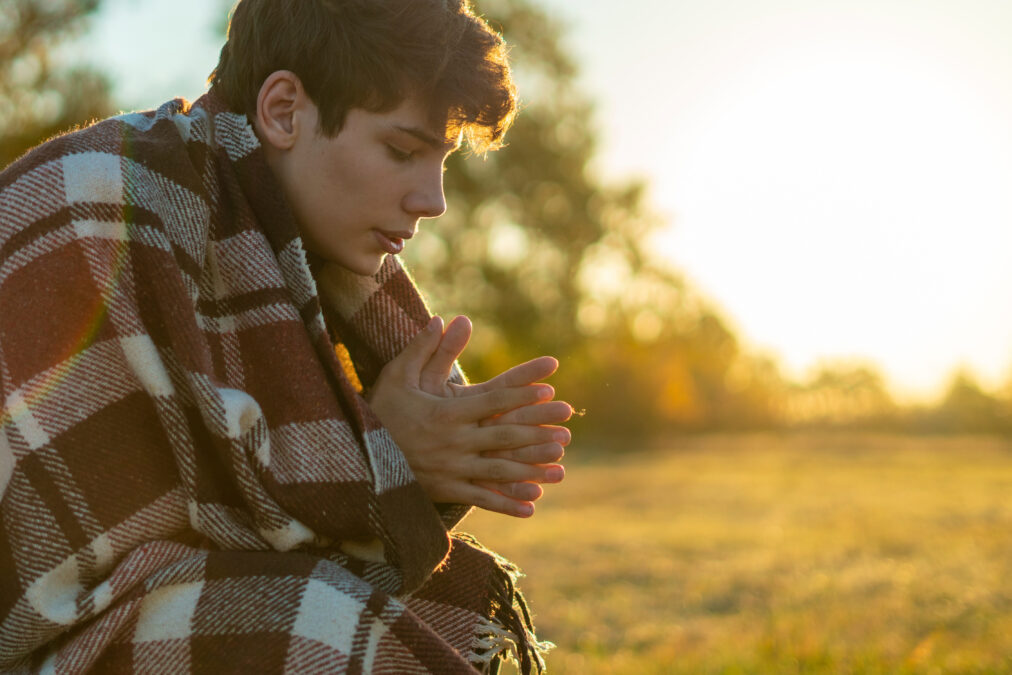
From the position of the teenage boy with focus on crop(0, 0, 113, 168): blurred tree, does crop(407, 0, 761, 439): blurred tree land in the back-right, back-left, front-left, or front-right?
front-right

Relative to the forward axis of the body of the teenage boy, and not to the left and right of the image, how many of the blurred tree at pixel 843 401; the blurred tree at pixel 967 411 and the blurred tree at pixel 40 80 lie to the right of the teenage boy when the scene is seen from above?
0

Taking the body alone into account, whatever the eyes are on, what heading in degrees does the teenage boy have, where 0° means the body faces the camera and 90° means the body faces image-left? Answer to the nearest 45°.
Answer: approximately 270°

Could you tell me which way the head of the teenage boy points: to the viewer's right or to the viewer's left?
to the viewer's right

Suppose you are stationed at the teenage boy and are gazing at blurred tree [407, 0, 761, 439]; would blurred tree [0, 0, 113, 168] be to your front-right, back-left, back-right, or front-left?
front-left

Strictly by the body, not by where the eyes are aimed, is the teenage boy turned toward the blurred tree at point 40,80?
no

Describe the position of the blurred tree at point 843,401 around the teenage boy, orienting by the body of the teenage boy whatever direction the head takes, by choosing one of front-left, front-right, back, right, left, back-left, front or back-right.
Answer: front-left

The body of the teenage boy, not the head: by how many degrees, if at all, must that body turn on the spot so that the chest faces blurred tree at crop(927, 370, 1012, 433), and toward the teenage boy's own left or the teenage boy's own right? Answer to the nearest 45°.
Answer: approximately 45° to the teenage boy's own left

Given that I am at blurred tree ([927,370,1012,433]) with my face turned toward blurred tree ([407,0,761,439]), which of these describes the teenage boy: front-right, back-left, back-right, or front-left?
front-left

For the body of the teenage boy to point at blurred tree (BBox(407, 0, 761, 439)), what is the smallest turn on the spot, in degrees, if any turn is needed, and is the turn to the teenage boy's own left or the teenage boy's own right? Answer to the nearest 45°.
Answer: approximately 90° to the teenage boy's own left

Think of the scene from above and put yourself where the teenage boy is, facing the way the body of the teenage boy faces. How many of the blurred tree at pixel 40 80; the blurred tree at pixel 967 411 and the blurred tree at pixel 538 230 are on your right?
0

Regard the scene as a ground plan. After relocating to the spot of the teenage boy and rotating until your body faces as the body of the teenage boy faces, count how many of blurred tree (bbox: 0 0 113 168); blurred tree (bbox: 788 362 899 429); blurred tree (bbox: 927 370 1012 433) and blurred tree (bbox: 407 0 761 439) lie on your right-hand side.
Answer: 0
